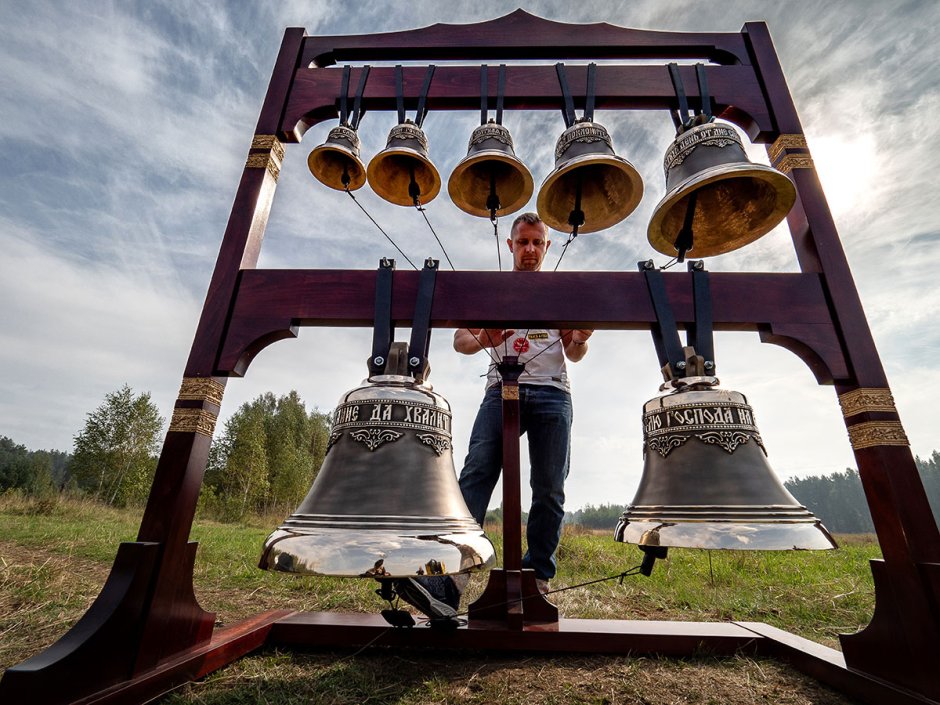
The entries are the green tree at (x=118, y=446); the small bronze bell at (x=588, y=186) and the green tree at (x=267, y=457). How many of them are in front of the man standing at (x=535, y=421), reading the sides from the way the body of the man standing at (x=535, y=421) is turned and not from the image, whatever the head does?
1

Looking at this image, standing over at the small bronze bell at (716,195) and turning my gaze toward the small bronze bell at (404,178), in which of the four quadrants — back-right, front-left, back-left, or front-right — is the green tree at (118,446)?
front-right

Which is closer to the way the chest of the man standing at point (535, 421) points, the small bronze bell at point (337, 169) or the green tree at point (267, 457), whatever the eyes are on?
the small bronze bell

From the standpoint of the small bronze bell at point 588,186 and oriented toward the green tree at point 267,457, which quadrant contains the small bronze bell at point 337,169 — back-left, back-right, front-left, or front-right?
front-left

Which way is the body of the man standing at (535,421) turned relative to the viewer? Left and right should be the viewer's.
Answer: facing the viewer

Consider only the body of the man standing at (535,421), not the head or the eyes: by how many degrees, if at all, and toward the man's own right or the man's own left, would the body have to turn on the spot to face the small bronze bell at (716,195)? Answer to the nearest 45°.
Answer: approximately 45° to the man's own left

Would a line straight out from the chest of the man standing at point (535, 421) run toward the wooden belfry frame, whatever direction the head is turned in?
yes

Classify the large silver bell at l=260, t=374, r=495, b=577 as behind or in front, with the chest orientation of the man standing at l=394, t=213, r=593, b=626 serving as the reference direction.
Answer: in front

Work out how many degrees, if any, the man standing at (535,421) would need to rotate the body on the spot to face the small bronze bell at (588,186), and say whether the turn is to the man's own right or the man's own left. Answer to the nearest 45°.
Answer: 0° — they already face it
